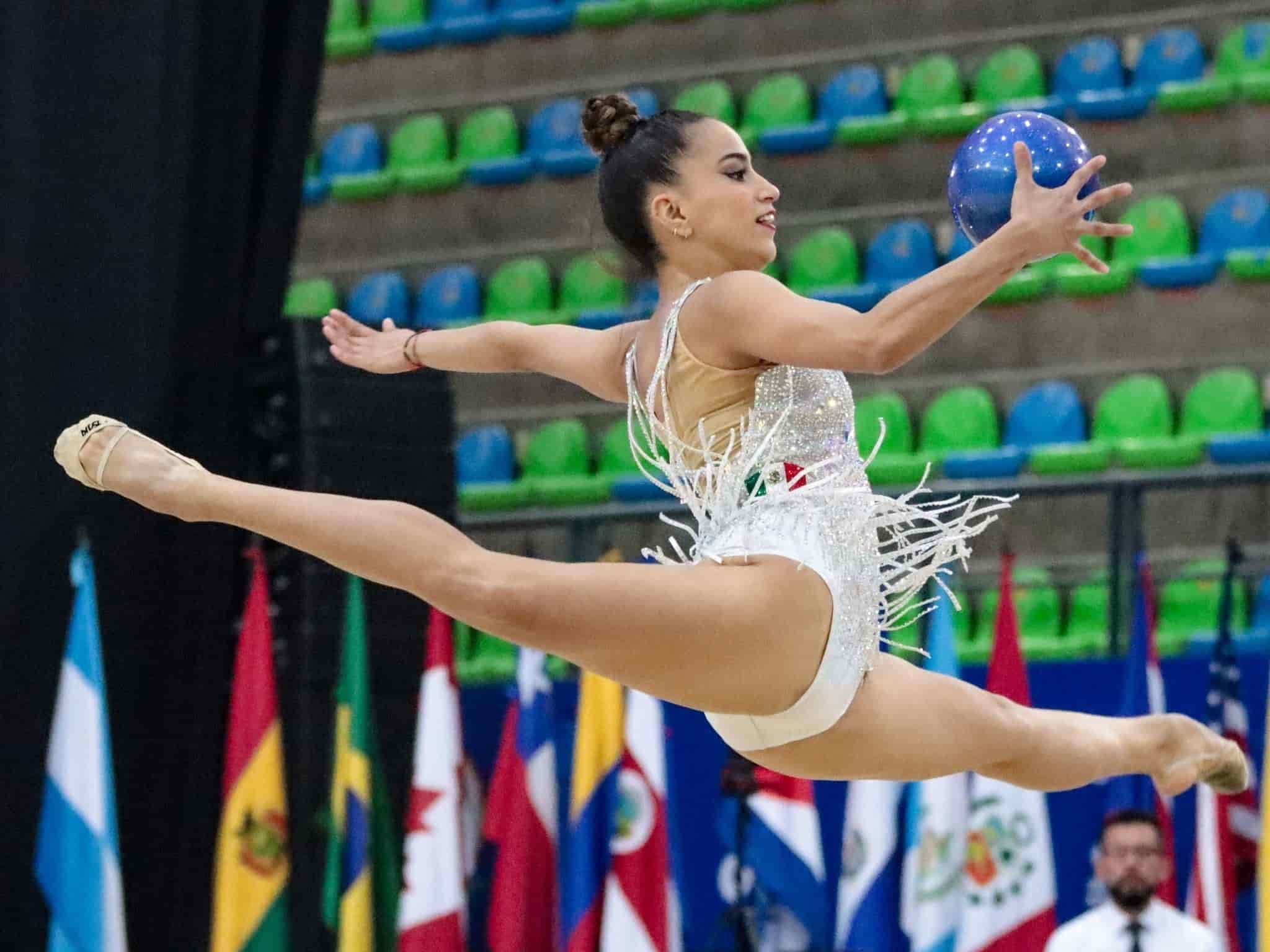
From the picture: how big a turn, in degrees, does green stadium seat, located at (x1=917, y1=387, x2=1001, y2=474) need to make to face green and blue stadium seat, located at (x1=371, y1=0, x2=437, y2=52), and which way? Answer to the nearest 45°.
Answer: approximately 90° to its right

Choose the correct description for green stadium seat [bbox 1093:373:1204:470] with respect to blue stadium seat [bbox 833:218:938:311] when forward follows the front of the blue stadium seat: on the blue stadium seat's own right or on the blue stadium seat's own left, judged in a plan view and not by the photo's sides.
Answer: on the blue stadium seat's own left

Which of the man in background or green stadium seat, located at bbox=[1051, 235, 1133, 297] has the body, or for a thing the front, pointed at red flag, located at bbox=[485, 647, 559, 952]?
the green stadium seat

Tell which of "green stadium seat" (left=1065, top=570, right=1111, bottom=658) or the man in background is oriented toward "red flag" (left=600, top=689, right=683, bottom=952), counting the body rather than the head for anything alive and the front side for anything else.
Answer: the green stadium seat

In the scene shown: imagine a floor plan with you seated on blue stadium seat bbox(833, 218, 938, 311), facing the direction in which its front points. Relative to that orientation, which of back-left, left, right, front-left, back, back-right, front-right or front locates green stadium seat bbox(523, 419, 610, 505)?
front-right

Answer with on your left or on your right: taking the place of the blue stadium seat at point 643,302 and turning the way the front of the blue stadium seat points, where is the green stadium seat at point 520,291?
on your right

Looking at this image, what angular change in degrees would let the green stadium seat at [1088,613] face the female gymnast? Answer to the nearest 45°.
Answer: approximately 45° to its left

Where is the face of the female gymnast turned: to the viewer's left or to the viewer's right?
to the viewer's right

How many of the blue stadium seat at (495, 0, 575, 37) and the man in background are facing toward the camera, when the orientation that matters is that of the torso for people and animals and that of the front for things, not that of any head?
2
